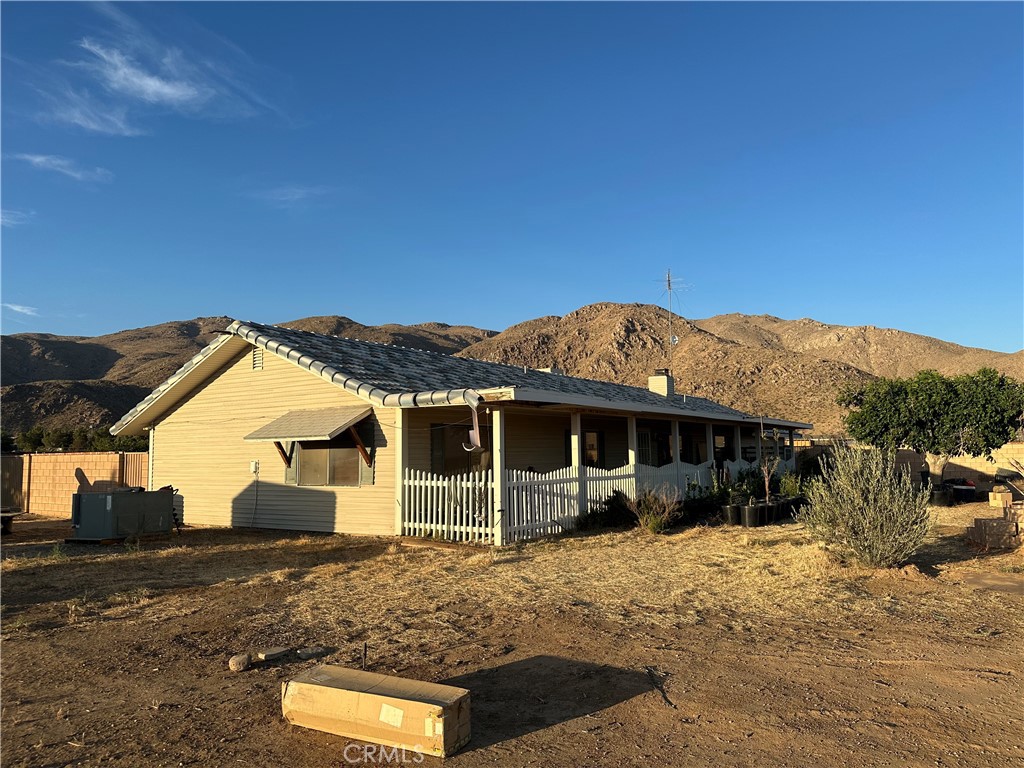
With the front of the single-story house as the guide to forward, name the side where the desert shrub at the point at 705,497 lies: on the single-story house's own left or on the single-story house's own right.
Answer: on the single-story house's own left

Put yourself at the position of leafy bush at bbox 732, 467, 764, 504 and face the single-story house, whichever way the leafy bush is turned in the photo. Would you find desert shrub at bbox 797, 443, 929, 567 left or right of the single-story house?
left

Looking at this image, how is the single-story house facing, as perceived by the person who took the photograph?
facing the viewer and to the right of the viewer

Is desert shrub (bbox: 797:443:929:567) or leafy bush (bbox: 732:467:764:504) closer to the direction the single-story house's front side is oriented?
the desert shrub

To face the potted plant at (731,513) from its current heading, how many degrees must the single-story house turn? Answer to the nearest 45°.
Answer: approximately 45° to its left

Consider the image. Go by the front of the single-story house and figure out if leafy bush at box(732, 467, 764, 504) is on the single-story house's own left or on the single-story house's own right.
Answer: on the single-story house's own left

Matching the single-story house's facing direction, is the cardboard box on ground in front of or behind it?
in front

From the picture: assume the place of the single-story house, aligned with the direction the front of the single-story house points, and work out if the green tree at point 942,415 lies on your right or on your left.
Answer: on your left

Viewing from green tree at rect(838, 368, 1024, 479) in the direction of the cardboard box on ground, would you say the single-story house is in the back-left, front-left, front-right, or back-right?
front-right

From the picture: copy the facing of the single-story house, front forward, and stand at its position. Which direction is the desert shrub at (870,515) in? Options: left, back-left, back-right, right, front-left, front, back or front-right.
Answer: front

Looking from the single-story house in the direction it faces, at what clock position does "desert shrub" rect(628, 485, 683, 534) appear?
The desert shrub is roughly at 11 o'clock from the single-story house.
